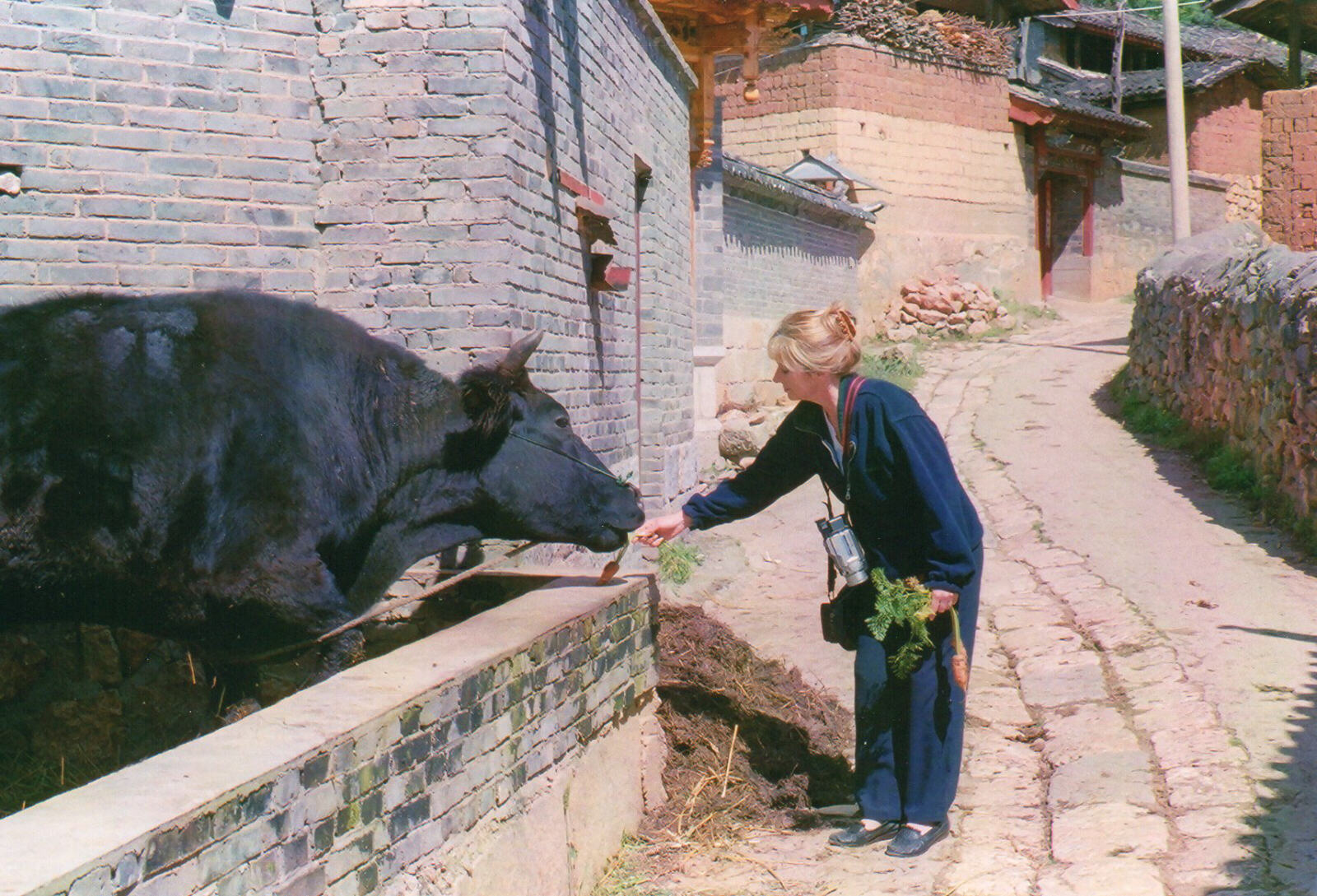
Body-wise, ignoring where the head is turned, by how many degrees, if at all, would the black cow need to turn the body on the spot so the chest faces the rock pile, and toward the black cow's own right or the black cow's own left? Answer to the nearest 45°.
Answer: approximately 45° to the black cow's own left

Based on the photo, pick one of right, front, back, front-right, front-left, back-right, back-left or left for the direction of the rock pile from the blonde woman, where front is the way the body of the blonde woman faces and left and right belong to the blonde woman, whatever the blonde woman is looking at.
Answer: back-right

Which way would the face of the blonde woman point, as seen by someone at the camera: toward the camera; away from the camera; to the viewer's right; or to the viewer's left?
to the viewer's left

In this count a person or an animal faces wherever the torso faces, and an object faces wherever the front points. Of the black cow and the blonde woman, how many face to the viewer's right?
1

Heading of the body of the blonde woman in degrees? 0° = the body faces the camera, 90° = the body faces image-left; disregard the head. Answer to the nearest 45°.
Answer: approximately 45°

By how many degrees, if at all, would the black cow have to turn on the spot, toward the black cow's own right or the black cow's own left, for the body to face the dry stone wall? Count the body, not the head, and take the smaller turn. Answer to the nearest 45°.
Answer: approximately 45° to the black cow's own left

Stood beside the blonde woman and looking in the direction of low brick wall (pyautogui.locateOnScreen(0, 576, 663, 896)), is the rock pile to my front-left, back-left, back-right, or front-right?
back-right

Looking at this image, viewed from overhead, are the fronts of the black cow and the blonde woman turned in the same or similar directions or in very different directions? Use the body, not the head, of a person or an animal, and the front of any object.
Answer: very different directions

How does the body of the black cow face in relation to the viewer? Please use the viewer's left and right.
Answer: facing to the right of the viewer
